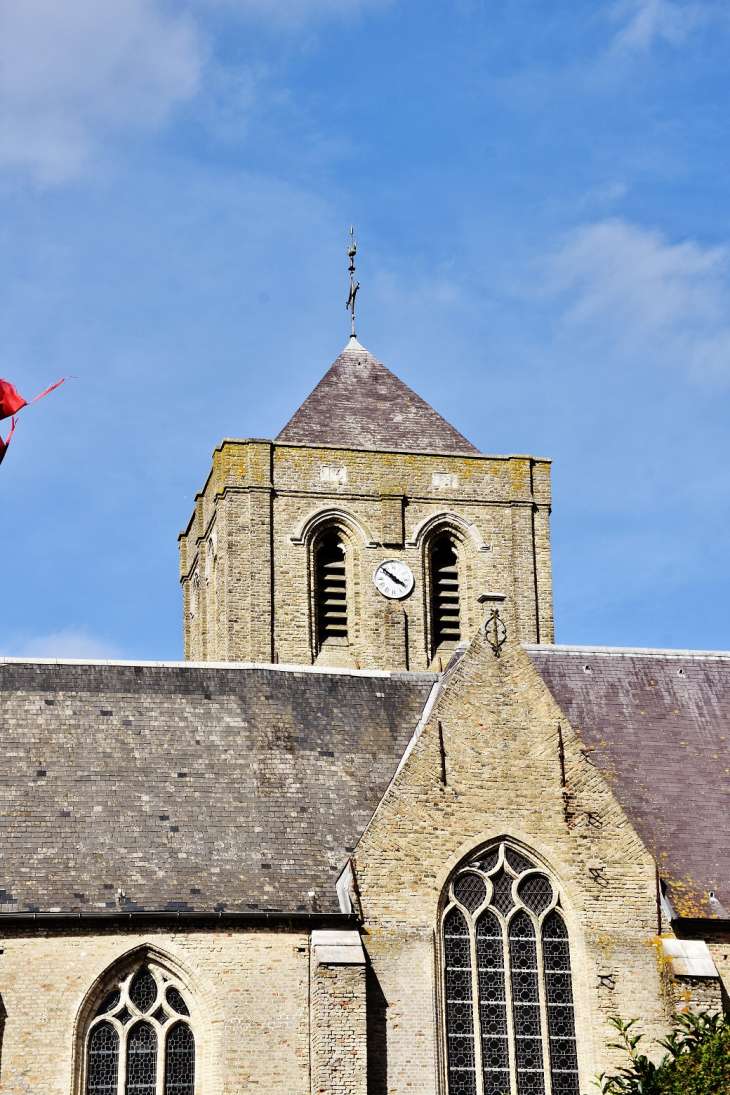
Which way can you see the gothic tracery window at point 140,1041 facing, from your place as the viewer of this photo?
facing the viewer

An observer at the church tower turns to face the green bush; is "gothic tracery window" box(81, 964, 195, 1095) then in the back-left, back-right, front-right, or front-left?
front-right

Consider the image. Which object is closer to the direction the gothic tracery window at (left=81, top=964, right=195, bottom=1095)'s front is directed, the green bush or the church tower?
the green bush

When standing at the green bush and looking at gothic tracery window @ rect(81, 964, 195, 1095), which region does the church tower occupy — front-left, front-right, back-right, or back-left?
front-right

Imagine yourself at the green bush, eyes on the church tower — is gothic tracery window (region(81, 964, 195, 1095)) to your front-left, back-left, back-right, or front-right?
front-left

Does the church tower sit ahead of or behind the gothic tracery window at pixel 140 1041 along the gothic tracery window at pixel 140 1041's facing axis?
behind

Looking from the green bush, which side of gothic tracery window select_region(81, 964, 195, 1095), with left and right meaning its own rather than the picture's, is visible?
left
